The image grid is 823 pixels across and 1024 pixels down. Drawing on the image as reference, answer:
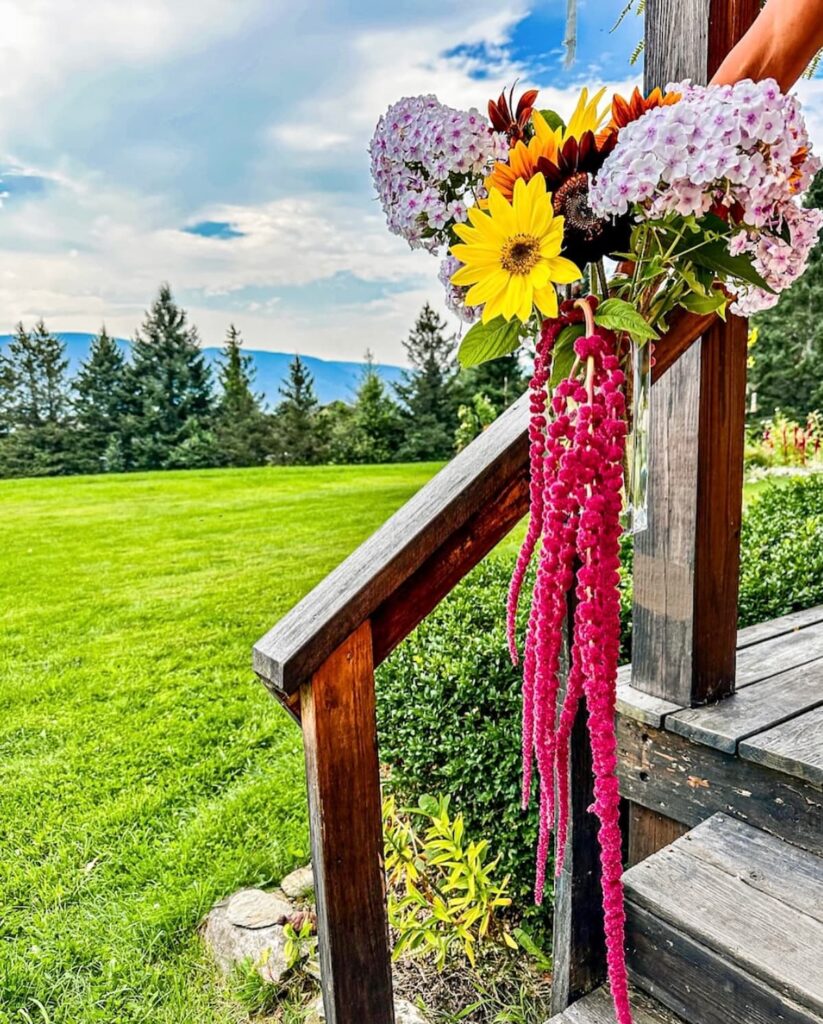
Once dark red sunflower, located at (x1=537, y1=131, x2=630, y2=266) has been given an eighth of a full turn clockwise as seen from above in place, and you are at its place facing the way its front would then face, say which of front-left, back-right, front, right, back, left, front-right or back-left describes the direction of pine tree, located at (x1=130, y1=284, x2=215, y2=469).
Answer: right

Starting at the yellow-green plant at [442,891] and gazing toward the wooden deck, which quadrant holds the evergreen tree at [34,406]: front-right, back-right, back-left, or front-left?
back-left

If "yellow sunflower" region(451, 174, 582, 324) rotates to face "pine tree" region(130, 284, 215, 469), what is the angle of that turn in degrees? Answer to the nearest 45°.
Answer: approximately 135° to its right

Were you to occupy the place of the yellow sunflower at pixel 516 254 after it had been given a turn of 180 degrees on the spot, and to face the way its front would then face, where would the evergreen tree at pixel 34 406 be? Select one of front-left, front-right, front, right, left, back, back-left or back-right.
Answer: front-left

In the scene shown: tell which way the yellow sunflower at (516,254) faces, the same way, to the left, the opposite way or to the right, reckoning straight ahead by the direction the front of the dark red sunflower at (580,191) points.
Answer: the same way

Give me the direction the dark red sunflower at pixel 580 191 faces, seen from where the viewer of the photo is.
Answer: facing the viewer

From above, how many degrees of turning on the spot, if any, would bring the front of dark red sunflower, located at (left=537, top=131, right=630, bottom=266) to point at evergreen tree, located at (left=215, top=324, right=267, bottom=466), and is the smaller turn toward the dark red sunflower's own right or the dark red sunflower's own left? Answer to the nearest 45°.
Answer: approximately 135° to the dark red sunflower's own right

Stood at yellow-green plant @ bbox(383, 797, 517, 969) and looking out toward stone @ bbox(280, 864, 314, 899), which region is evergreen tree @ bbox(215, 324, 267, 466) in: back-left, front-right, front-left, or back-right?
front-right

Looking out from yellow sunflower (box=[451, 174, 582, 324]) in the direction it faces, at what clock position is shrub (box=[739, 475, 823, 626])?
The shrub is roughly at 7 o'clock from the yellow sunflower.

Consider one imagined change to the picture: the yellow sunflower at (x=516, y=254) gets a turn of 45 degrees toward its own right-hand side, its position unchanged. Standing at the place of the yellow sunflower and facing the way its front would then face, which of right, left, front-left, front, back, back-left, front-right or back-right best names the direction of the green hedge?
back-right

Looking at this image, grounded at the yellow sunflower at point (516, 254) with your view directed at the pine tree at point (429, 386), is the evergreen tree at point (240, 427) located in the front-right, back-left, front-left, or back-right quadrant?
front-left

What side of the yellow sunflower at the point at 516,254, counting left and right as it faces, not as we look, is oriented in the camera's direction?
front

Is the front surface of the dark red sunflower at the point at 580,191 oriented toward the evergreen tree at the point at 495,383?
no

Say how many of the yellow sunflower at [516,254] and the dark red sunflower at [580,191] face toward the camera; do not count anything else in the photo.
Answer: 2

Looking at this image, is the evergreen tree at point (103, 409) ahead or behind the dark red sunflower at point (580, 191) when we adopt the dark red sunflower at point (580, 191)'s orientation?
behind
